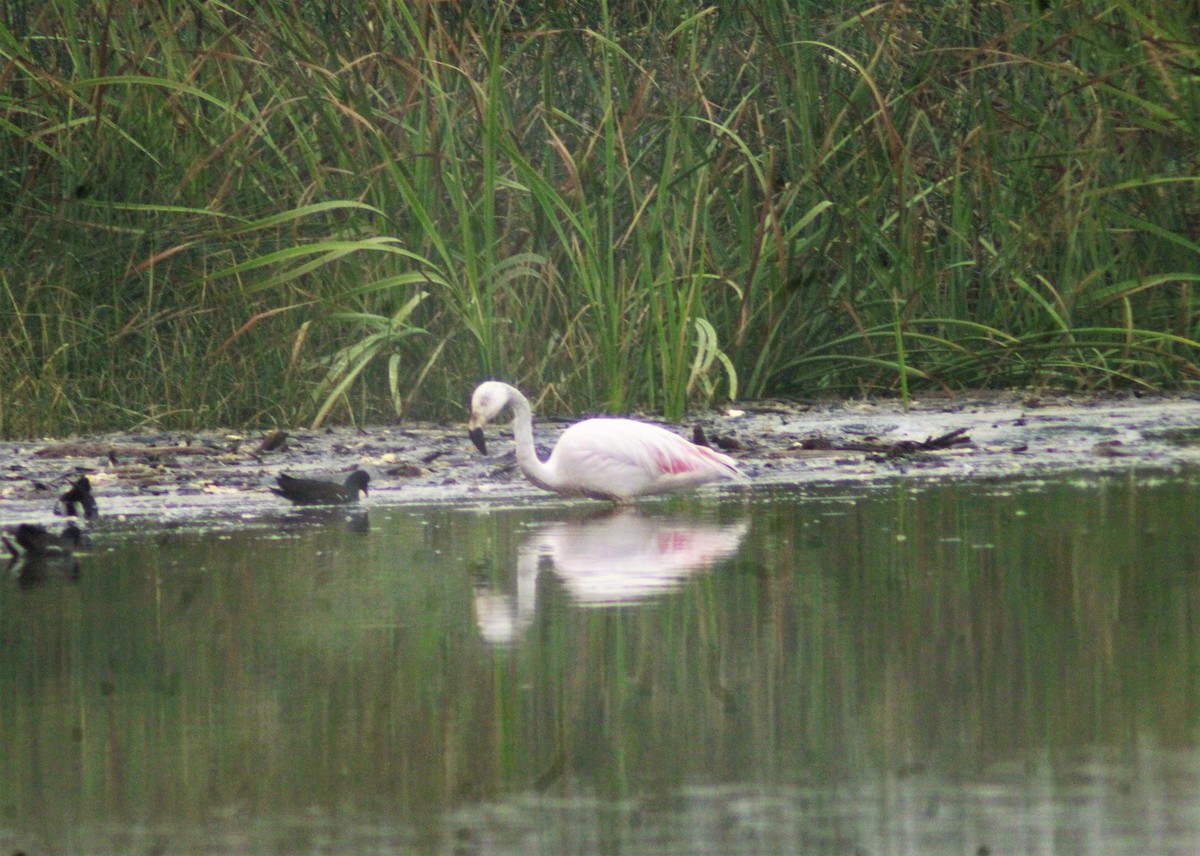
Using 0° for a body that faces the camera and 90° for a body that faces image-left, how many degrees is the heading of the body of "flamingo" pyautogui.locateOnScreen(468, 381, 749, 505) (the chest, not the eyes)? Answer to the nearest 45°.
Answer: approximately 90°

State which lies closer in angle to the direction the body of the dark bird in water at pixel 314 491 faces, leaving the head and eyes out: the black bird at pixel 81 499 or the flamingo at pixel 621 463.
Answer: the flamingo

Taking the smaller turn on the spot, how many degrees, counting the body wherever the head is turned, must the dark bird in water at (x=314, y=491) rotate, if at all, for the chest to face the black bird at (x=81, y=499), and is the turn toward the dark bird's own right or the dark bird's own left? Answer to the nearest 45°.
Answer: approximately 180°

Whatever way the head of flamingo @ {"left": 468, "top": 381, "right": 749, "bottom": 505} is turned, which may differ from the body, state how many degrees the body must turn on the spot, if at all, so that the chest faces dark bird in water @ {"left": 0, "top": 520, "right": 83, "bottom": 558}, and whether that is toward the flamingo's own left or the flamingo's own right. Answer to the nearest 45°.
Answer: approximately 45° to the flamingo's own left

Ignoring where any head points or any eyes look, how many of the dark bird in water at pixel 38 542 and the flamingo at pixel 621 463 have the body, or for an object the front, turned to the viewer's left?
1

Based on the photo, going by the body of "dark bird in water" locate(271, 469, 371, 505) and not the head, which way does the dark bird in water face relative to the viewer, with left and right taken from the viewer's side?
facing to the right of the viewer

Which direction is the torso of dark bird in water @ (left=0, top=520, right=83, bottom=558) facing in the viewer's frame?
to the viewer's right

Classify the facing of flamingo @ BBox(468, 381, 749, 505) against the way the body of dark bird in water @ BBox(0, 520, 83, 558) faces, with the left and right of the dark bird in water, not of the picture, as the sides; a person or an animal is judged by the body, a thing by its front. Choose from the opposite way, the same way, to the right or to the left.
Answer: the opposite way

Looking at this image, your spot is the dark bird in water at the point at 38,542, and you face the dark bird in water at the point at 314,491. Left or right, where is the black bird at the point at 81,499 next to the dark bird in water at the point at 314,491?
left

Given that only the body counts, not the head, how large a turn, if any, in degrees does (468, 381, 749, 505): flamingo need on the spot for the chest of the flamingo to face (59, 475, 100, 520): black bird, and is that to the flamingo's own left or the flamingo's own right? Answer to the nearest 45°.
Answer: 0° — it already faces it

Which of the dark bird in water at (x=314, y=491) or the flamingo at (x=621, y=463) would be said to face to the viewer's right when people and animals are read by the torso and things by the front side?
the dark bird in water

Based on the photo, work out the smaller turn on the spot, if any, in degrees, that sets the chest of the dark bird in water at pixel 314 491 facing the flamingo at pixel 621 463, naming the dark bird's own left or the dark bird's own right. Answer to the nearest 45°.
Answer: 0° — it already faces it

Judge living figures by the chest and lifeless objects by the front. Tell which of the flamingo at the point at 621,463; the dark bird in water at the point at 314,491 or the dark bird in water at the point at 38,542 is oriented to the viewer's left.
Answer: the flamingo

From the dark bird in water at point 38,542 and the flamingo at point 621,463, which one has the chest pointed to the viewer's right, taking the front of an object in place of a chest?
the dark bird in water
